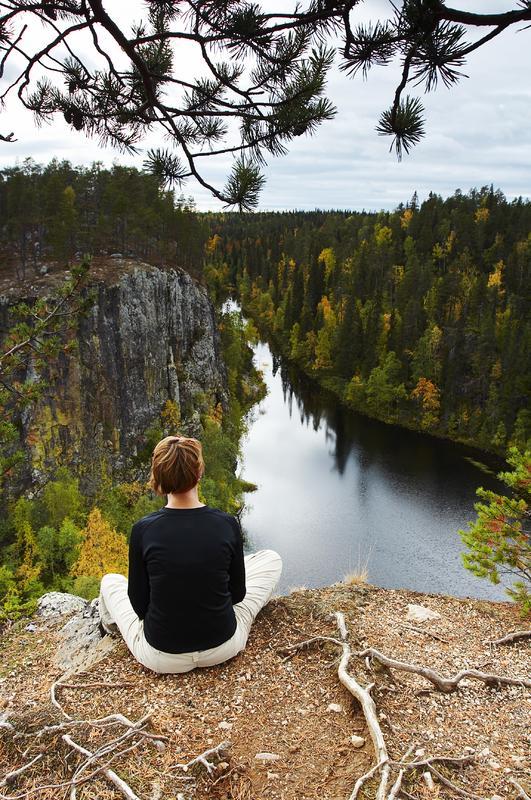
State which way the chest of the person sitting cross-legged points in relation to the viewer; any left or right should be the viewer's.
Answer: facing away from the viewer

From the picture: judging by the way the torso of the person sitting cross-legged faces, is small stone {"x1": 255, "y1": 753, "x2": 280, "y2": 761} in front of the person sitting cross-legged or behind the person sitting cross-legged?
behind

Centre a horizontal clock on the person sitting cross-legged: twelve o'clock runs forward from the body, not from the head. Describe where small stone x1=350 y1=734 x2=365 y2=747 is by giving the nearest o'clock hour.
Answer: The small stone is roughly at 4 o'clock from the person sitting cross-legged.

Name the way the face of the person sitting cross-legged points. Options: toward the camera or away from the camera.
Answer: away from the camera

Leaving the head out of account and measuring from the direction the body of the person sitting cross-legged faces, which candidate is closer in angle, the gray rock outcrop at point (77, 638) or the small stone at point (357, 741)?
the gray rock outcrop

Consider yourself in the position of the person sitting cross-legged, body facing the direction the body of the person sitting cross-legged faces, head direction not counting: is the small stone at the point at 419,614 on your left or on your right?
on your right
